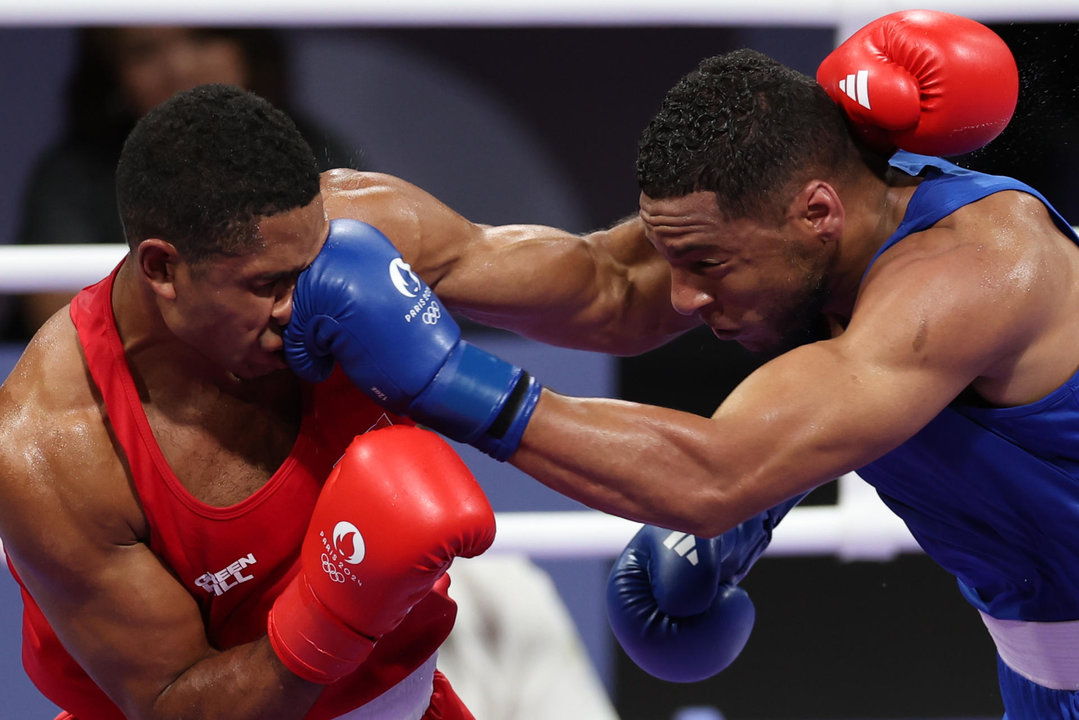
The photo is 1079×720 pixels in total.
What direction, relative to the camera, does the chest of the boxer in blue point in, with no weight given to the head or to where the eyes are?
to the viewer's left

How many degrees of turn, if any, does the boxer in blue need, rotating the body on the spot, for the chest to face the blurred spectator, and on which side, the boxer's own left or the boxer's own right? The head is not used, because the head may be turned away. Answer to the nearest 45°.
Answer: approximately 45° to the boxer's own right

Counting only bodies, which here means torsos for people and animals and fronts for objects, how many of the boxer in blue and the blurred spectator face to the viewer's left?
1

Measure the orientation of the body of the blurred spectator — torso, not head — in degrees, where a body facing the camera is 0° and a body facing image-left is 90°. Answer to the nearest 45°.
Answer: approximately 0°

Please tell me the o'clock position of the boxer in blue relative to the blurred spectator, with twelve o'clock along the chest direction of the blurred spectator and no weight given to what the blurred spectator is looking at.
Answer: The boxer in blue is roughly at 11 o'clock from the blurred spectator.
